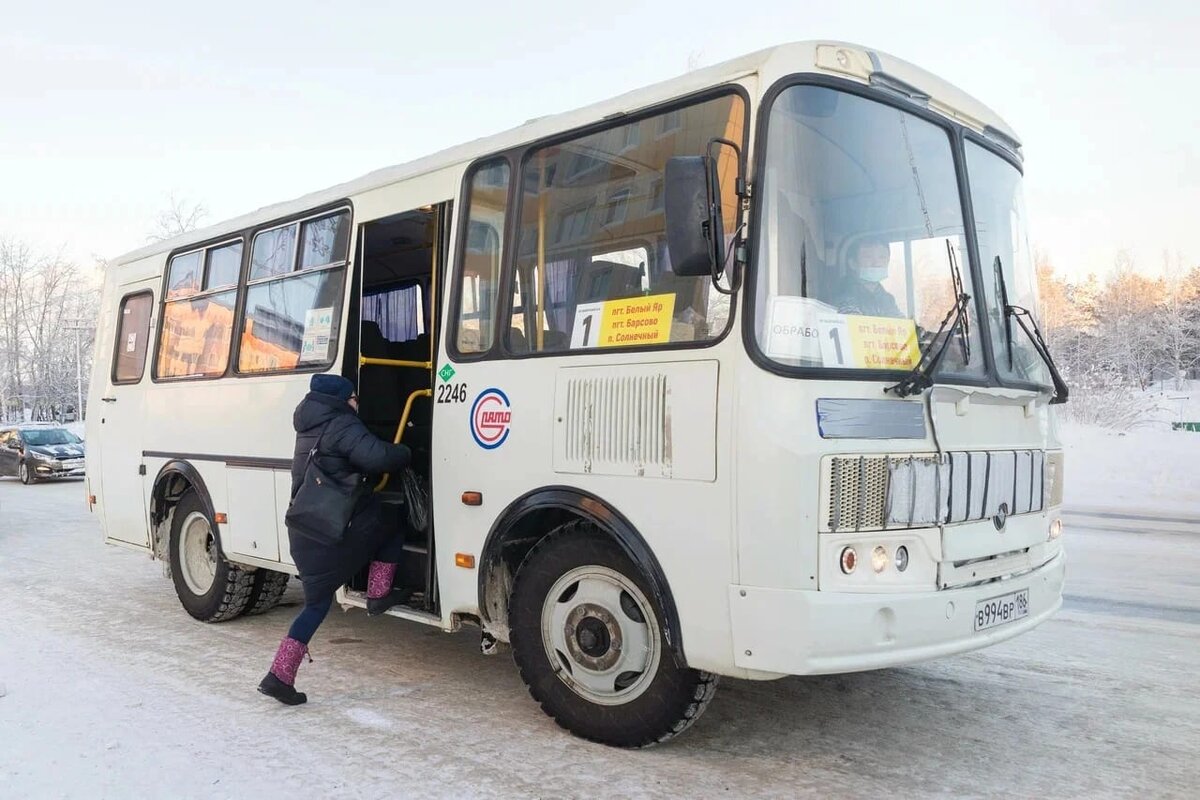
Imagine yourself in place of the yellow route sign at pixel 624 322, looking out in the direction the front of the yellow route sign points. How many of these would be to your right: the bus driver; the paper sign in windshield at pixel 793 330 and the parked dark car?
1

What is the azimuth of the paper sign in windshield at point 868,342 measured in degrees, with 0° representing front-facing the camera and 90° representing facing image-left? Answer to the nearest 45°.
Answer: approximately 315°

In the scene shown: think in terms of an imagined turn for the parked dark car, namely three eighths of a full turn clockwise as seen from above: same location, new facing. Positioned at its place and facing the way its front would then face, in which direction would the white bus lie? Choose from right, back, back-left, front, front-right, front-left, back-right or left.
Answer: left

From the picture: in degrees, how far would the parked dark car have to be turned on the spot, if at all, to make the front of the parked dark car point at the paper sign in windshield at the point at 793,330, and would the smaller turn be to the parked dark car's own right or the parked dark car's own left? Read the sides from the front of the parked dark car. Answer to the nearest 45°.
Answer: approximately 45° to the parked dark car's own right

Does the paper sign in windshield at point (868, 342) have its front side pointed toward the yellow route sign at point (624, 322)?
no

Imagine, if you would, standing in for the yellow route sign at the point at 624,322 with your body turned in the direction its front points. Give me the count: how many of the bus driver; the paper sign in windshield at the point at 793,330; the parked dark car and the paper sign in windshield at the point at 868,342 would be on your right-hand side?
1

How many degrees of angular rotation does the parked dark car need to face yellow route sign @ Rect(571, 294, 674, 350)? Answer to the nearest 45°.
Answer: approximately 45° to its right

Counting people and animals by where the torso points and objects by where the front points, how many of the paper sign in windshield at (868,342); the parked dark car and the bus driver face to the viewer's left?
0

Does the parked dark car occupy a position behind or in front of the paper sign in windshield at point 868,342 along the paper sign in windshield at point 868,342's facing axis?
behind

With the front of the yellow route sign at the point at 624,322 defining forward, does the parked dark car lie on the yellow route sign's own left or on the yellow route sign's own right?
on the yellow route sign's own right

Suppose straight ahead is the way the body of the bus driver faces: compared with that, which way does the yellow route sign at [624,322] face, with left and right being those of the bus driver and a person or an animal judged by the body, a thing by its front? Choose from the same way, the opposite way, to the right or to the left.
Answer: to the right

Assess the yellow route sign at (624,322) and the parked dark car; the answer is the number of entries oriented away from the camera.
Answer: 0

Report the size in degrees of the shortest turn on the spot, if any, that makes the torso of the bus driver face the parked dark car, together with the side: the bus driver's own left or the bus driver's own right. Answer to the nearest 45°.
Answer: approximately 180°

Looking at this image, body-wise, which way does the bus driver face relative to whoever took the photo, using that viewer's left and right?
facing the viewer and to the right of the viewer

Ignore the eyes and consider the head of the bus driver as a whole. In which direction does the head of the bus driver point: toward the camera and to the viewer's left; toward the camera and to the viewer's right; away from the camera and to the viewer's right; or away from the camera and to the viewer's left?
toward the camera and to the viewer's right
